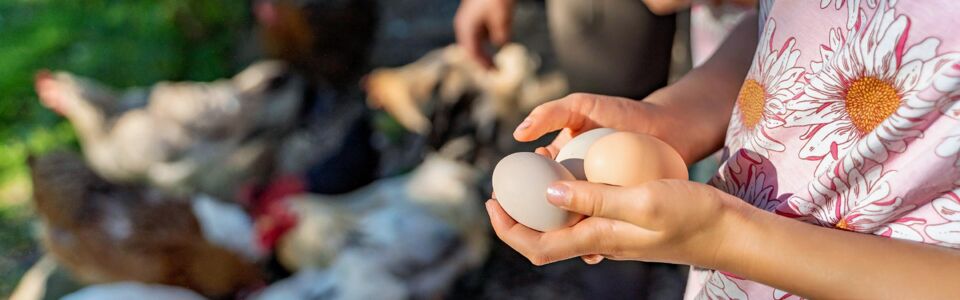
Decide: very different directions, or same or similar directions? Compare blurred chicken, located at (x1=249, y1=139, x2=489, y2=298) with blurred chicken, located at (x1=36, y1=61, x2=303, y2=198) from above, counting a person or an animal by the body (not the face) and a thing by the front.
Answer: same or similar directions

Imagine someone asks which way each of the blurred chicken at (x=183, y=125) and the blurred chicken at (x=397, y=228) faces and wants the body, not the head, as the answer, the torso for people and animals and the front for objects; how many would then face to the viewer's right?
0

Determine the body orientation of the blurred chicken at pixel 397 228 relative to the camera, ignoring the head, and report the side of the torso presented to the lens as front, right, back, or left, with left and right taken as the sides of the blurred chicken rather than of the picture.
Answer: left

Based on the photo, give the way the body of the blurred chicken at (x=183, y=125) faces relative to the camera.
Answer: to the viewer's left

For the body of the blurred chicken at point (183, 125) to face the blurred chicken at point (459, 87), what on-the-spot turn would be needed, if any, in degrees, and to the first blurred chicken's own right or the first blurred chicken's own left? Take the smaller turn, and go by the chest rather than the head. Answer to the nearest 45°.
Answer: approximately 180°
